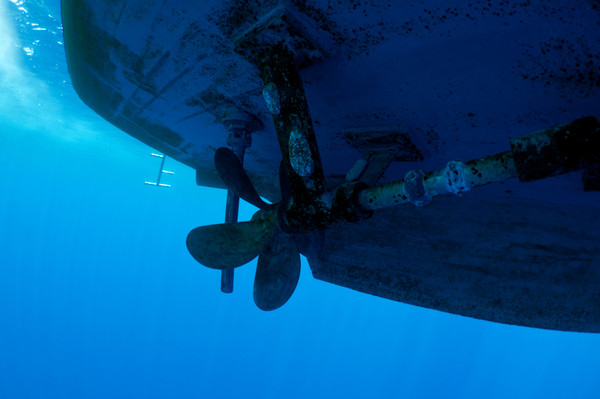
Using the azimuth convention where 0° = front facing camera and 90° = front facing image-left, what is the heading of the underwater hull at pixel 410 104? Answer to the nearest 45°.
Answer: approximately 270°
